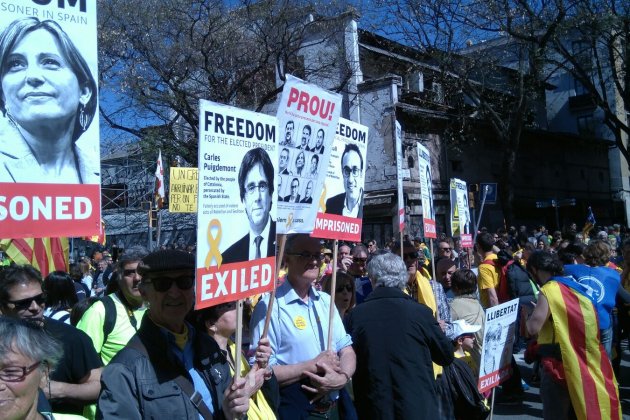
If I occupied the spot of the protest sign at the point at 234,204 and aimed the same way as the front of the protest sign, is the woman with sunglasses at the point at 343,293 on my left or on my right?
on my left

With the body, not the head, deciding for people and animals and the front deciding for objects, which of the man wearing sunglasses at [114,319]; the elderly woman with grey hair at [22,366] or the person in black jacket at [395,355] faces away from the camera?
the person in black jacket

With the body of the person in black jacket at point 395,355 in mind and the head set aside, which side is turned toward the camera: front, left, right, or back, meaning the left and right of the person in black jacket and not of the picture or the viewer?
back

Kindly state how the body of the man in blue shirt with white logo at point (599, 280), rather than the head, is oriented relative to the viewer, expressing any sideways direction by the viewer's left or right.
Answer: facing away from the viewer

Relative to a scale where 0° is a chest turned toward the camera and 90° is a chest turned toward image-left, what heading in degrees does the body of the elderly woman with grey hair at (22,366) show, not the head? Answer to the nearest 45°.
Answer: approximately 45°

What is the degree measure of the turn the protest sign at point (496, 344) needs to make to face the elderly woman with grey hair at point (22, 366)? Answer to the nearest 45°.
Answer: approximately 90° to its right

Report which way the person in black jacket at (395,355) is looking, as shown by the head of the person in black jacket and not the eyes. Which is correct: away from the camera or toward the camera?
away from the camera

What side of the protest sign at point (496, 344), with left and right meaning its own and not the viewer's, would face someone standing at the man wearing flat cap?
right

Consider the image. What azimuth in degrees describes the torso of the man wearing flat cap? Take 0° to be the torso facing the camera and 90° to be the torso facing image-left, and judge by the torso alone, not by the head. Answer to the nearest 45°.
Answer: approximately 315°

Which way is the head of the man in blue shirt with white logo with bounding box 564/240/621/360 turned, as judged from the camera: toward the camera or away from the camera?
away from the camera
